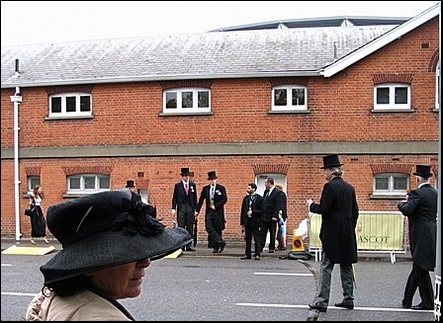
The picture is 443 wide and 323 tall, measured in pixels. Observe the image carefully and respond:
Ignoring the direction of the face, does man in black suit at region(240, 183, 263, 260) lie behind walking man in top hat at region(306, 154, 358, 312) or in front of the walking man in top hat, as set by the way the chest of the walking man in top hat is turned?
in front

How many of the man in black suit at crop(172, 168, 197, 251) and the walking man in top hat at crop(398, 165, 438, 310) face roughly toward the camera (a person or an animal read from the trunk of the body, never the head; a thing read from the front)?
1

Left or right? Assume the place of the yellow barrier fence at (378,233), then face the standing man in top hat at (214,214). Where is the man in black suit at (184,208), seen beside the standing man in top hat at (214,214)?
left

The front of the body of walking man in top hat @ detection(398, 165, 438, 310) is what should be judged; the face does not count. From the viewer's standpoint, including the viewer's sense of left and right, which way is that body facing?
facing away from the viewer and to the left of the viewer

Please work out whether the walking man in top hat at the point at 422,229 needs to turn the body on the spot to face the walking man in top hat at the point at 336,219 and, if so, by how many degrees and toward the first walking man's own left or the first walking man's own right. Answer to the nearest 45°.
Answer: approximately 90° to the first walking man's own left

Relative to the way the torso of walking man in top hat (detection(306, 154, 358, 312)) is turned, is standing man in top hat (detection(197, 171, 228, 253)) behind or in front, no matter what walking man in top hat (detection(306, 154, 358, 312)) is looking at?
in front

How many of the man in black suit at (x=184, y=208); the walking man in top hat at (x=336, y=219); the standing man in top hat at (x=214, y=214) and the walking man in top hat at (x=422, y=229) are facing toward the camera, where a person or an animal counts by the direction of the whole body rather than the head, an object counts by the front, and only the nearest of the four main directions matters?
2

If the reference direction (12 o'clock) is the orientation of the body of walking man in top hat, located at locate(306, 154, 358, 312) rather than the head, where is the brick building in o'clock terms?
The brick building is roughly at 1 o'clock from the walking man in top hat.

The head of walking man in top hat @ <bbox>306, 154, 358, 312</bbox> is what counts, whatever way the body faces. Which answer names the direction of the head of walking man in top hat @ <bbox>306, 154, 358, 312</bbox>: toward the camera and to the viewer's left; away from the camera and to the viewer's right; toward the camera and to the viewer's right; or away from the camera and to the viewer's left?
away from the camera and to the viewer's left

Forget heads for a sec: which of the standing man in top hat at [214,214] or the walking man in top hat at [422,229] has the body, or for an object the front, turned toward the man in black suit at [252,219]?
the walking man in top hat at [422,229]

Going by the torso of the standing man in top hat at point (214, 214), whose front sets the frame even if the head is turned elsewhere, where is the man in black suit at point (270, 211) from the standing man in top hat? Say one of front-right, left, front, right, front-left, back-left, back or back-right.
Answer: back-left
